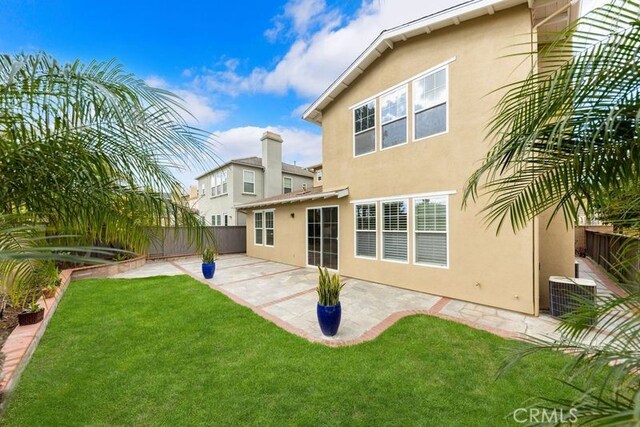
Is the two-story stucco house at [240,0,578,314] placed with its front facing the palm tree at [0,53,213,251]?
no

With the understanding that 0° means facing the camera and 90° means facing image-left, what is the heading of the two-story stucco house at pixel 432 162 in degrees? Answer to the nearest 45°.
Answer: approximately 225°

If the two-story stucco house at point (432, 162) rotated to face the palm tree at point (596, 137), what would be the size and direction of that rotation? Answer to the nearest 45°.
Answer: approximately 135° to its right

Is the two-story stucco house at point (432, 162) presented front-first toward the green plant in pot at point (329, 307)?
no
